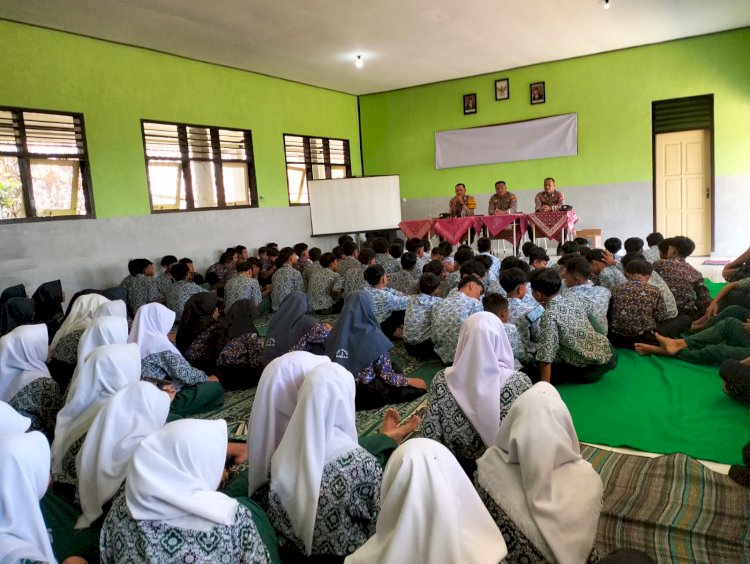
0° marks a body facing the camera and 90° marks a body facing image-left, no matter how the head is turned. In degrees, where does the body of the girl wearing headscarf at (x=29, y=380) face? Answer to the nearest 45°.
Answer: approximately 225°

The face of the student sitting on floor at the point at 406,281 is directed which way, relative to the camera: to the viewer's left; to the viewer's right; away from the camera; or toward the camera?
away from the camera

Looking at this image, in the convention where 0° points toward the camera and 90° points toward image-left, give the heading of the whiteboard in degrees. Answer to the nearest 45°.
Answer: approximately 0°

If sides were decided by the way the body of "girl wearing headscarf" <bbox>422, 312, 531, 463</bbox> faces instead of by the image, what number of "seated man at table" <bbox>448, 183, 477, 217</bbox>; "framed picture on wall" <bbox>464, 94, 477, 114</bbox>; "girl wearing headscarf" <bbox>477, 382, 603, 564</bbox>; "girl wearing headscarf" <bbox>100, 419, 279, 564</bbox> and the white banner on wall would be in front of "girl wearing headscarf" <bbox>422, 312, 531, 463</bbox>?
3

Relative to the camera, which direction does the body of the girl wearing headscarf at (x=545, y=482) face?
away from the camera

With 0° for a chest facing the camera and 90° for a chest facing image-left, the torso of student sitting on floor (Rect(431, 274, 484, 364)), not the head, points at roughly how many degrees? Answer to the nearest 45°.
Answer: approximately 225°

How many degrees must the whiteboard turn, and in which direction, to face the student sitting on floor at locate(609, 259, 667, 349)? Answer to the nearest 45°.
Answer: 0° — it already faces them

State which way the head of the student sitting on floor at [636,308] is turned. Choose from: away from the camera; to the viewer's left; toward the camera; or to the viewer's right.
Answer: away from the camera

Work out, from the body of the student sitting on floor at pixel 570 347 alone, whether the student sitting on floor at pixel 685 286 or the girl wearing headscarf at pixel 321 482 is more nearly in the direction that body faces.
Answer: the student sitting on floor

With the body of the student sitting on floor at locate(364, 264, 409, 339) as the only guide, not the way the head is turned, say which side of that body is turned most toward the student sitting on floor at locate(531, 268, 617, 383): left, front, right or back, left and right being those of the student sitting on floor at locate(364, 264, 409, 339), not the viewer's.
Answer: right

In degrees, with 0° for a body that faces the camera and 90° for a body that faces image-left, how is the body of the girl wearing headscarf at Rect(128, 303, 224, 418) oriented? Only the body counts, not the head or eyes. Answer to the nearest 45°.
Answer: approximately 225°
